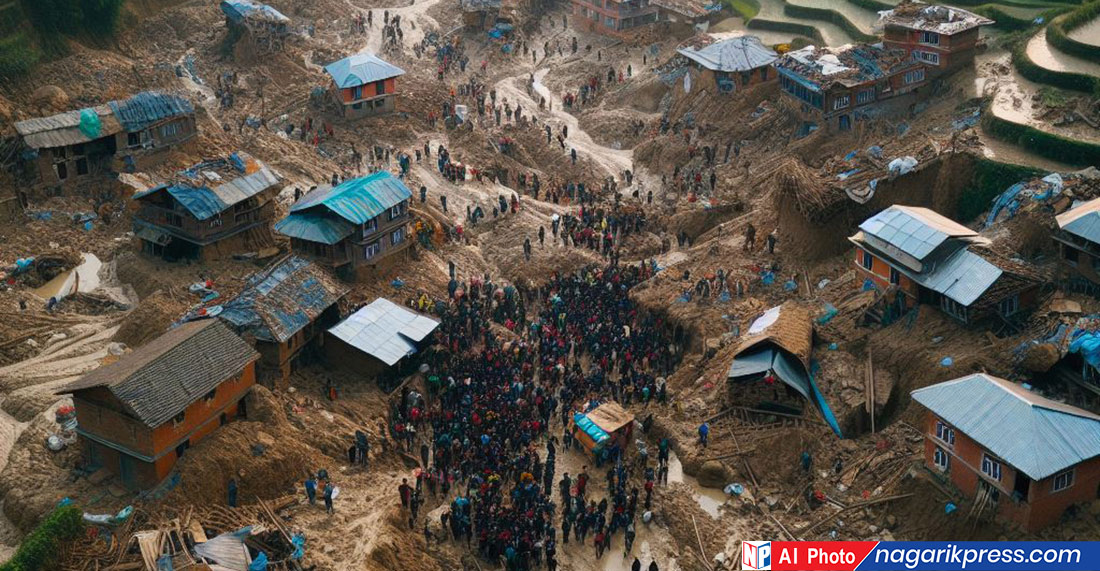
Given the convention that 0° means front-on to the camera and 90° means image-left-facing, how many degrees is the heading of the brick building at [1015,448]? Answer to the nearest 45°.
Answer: approximately 45°

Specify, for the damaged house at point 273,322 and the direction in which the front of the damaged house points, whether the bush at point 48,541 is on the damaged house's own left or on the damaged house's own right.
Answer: on the damaged house's own right

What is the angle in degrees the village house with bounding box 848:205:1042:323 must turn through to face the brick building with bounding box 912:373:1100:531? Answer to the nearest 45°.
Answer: approximately 45° to its left

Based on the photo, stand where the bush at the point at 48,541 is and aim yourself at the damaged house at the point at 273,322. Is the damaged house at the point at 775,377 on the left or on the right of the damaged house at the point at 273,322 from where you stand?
right

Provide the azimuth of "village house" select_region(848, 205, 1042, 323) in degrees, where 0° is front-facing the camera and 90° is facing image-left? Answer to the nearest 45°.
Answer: approximately 45°

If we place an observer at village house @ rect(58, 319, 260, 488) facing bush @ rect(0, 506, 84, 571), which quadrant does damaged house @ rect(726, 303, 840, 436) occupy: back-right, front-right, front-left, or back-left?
back-left

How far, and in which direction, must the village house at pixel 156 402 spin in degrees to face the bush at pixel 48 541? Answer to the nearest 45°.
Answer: approximately 90° to its right
